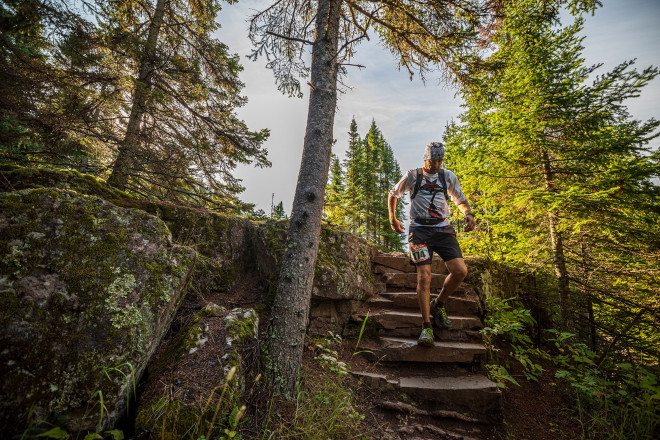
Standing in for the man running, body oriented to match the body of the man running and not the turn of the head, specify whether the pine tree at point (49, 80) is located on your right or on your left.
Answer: on your right

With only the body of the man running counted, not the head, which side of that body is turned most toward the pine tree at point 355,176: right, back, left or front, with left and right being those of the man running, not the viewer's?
back

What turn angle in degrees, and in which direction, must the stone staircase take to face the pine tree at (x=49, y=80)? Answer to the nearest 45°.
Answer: approximately 90° to its right

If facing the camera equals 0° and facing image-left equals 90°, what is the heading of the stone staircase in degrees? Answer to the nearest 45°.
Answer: approximately 0°

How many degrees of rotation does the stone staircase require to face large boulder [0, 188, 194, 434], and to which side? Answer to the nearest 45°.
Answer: approximately 45° to its right

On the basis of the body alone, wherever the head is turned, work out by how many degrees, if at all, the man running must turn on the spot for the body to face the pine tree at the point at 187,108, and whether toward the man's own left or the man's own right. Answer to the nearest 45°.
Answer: approximately 90° to the man's own right
